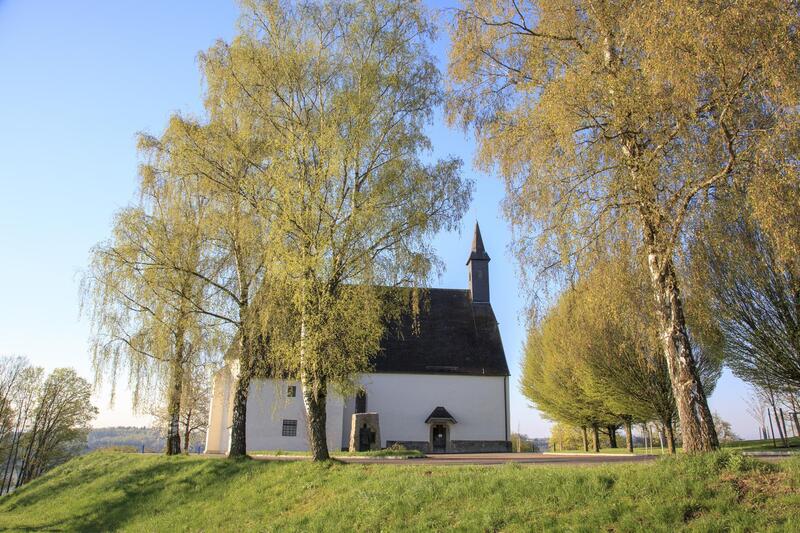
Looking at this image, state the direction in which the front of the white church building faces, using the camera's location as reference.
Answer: facing the viewer

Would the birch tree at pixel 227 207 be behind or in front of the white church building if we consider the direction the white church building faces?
in front

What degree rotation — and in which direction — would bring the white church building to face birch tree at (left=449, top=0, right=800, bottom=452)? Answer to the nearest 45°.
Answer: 0° — it already faces it

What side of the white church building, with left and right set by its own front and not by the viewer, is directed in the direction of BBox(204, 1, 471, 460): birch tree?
front
